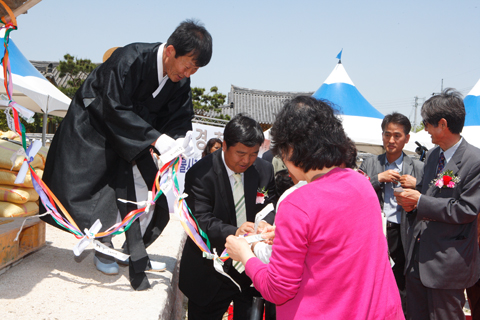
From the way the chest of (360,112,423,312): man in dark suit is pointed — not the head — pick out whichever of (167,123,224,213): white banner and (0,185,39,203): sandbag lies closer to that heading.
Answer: the sandbag

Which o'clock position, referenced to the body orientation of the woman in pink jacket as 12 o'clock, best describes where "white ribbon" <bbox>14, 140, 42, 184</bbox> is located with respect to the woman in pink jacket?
The white ribbon is roughly at 11 o'clock from the woman in pink jacket.

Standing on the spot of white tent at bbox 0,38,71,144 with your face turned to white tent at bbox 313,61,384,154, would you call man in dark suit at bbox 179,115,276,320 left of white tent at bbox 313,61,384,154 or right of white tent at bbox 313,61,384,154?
right

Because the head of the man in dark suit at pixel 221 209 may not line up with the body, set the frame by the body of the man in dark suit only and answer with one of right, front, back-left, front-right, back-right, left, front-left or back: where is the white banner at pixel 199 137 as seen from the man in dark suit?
back-left

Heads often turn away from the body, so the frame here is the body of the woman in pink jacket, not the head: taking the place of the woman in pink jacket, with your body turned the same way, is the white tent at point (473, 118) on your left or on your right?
on your right

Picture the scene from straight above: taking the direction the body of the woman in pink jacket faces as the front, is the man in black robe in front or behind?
in front

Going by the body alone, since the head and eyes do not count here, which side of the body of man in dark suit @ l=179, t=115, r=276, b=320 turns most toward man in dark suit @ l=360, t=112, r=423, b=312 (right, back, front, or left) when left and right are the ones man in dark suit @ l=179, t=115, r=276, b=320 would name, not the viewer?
left

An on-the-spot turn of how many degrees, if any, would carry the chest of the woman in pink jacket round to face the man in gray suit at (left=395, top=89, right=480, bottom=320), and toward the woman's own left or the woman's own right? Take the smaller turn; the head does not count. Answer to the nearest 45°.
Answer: approximately 90° to the woman's own right

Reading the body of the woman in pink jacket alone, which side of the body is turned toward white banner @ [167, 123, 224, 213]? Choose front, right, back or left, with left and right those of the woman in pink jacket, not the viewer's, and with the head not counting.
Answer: front

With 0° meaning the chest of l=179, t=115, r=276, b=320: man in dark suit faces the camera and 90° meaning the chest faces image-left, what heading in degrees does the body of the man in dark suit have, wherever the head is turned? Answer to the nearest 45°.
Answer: approximately 315°

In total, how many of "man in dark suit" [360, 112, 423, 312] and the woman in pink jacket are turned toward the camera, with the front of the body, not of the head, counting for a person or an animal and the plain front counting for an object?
1

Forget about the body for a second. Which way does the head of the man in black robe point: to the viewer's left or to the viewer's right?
to the viewer's right

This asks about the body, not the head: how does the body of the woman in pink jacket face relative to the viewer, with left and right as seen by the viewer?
facing away from the viewer and to the left of the viewer

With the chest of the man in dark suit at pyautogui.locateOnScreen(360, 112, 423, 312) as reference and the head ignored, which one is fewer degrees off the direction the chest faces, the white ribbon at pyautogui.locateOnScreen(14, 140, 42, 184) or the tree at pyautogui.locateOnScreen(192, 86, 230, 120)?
the white ribbon
